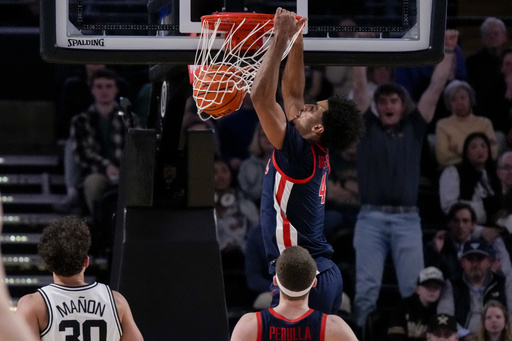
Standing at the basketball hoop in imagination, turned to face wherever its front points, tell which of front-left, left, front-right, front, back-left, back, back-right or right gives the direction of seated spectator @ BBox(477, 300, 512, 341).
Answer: back-left

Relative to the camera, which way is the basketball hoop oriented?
toward the camera

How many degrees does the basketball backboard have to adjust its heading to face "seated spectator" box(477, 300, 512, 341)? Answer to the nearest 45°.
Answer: approximately 135° to its left

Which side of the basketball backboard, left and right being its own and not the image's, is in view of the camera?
front

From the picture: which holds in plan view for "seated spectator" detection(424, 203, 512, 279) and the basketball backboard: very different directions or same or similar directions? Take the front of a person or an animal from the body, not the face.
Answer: same or similar directions

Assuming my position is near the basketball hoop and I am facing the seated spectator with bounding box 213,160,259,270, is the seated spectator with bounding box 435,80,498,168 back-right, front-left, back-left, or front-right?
front-right

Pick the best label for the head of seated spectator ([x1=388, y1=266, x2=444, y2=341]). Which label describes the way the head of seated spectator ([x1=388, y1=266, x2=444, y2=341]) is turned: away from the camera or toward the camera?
toward the camera

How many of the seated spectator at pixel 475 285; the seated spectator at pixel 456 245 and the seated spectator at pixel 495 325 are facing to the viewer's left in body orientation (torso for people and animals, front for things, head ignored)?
0

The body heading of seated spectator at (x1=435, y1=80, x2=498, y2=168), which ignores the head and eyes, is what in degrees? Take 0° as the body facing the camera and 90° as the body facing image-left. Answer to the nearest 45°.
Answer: approximately 0°

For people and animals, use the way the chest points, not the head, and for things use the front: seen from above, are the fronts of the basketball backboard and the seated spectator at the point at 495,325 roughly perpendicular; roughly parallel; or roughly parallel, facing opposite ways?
roughly parallel

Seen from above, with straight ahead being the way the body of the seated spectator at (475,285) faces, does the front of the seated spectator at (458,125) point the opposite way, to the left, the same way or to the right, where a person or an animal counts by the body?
the same way

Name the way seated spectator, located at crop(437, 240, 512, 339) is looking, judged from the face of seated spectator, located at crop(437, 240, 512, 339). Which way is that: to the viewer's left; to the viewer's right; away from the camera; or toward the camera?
toward the camera

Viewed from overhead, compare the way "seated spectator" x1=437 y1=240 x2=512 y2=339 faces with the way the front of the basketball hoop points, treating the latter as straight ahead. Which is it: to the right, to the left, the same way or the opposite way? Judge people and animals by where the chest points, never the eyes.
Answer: the same way

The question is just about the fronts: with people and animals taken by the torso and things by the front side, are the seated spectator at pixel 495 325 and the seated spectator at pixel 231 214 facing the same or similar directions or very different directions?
same or similar directions

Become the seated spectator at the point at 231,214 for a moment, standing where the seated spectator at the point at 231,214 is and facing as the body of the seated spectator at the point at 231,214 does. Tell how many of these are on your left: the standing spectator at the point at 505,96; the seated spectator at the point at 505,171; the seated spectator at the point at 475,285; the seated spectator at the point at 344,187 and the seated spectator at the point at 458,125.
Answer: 5

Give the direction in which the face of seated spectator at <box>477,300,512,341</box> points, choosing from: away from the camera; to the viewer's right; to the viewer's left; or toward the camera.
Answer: toward the camera
